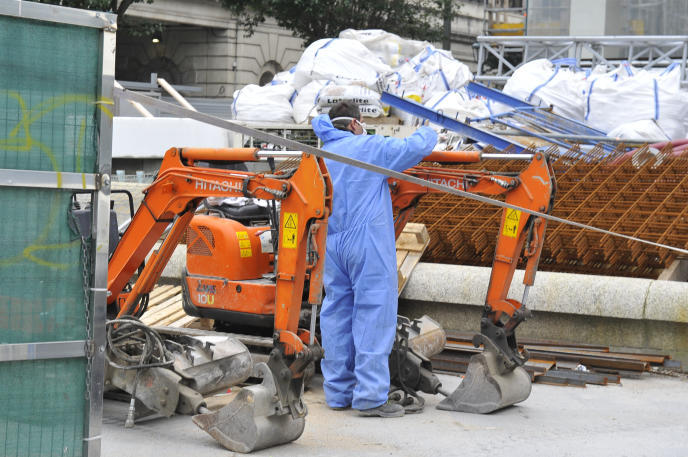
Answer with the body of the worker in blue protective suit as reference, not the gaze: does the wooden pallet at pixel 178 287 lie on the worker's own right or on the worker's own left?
on the worker's own left

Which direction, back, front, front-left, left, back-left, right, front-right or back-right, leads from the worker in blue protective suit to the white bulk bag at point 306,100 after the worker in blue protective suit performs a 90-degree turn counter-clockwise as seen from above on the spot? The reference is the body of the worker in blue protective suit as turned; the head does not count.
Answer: front-right

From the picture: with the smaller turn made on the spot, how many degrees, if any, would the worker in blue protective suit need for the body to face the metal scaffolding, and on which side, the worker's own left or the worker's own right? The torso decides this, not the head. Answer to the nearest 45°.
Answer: approximately 45° to the worker's own left

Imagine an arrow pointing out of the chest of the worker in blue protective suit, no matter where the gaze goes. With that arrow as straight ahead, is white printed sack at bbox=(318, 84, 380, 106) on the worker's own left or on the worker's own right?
on the worker's own left

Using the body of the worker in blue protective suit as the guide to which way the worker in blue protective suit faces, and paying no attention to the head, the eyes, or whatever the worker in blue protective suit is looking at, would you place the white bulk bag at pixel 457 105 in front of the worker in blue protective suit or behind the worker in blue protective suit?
in front

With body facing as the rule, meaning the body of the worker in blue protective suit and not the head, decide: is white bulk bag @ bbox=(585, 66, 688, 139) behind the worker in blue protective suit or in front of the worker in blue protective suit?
in front

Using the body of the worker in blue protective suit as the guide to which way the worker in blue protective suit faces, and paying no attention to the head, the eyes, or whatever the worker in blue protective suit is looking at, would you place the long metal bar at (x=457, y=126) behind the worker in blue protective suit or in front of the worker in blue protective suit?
in front

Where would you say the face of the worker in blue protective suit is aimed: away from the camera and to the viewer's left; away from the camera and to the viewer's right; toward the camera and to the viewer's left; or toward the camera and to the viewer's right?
away from the camera and to the viewer's right

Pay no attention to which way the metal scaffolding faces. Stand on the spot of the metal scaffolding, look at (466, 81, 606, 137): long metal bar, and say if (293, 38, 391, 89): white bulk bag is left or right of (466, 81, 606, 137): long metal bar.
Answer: right

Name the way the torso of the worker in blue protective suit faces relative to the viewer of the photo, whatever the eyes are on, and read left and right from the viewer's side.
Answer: facing away from the viewer and to the right of the viewer
